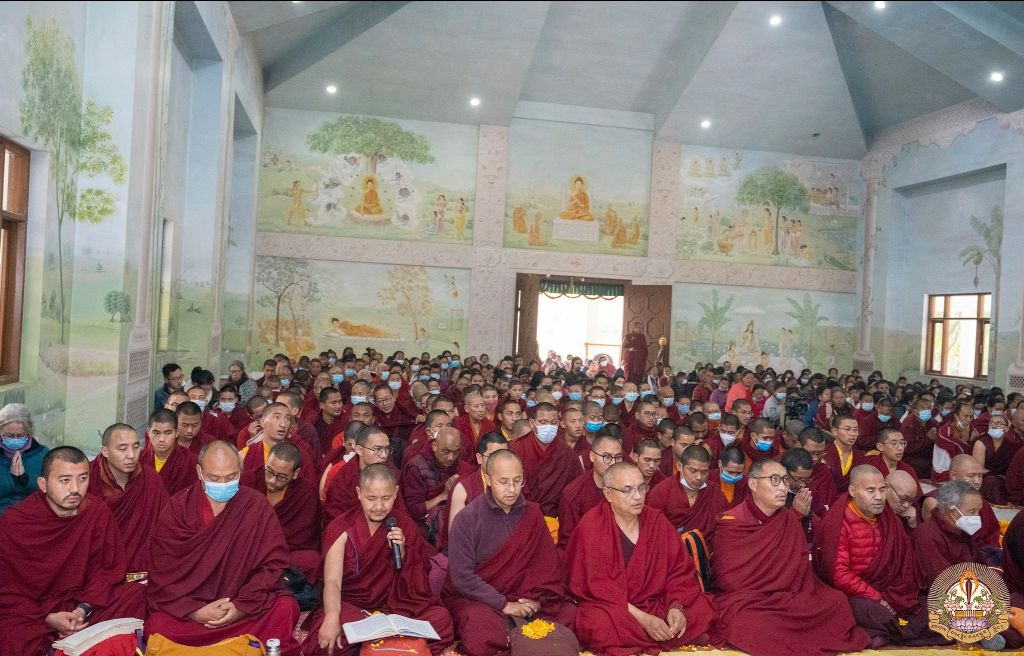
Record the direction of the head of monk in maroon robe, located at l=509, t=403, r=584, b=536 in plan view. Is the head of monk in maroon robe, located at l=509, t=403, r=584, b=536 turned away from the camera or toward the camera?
toward the camera

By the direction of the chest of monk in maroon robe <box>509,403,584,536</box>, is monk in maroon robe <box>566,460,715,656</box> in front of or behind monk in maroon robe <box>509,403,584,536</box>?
in front

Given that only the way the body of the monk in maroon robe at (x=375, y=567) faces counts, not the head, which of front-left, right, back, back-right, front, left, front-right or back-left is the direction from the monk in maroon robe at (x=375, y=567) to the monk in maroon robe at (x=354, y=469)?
back

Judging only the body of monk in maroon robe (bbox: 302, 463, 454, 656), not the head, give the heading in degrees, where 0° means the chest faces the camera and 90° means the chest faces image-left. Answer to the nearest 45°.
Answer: approximately 0°

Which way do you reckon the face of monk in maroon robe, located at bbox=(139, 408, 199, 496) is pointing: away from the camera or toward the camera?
toward the camera

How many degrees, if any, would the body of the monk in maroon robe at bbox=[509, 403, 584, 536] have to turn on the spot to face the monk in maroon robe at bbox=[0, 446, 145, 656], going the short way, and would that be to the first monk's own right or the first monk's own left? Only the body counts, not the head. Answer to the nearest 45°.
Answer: approximately 45° to the first monk's own right

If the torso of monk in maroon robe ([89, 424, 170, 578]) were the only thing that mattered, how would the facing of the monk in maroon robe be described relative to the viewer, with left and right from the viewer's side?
facing the viewer and to the right of the viewer

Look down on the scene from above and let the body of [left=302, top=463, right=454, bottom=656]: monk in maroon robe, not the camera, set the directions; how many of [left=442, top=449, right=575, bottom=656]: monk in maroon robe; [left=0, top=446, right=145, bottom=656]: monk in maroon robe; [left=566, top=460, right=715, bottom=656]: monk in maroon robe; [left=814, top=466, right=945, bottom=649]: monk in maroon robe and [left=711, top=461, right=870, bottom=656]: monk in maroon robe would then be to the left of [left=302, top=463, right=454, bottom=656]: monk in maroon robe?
4

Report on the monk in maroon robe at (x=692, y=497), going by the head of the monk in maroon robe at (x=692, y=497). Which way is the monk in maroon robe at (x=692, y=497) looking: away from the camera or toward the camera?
toward the camera

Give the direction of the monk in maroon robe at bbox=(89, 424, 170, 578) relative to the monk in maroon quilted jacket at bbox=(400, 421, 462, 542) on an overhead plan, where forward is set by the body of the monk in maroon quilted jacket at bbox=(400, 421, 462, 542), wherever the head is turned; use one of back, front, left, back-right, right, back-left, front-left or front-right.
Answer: right

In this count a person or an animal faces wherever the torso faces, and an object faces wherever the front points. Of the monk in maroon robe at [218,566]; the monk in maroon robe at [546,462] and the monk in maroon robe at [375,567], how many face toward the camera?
3

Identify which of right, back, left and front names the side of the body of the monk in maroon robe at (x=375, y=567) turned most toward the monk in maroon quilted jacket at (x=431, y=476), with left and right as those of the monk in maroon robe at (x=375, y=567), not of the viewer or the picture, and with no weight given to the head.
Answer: back

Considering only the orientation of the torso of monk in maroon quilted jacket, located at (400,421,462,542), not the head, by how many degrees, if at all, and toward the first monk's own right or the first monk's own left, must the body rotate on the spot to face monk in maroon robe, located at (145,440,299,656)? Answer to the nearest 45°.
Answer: approximately 90° to the first monk's own right

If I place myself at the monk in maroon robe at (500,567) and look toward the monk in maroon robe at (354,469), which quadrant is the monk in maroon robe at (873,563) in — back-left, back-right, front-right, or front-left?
back-right

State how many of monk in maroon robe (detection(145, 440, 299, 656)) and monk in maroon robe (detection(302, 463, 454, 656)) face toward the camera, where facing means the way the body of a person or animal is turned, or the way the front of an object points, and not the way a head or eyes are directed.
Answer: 2
